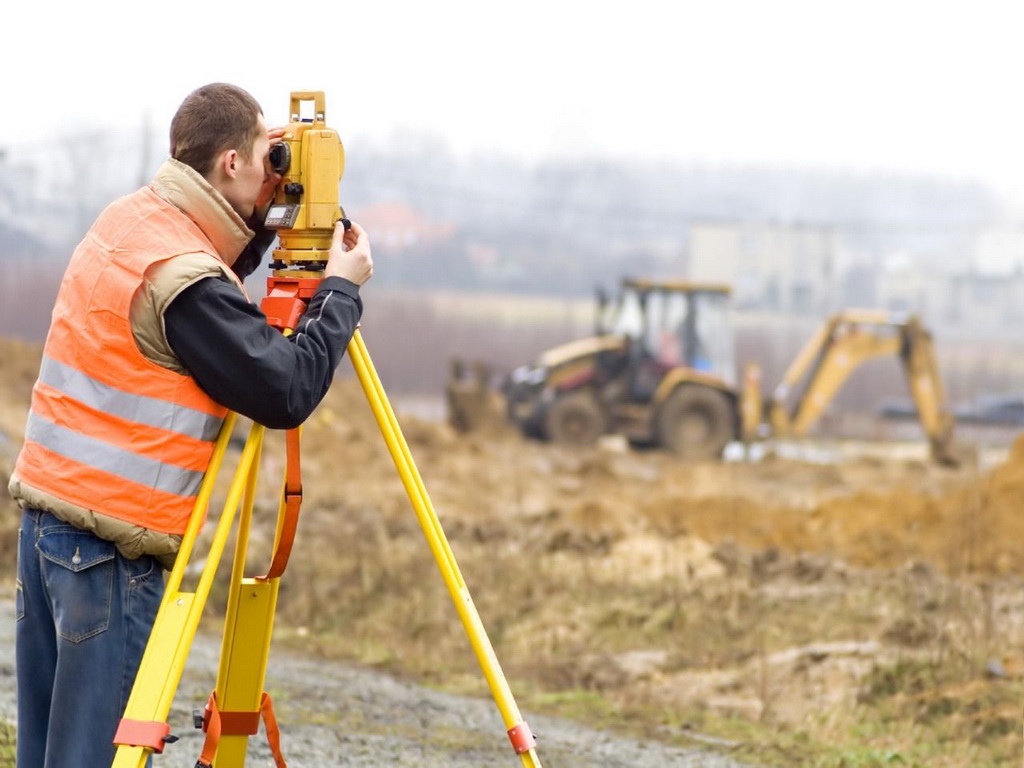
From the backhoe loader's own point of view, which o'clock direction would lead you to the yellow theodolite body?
The yellow theodolite body is roughly at 9 o'clock from the backhoe loader.

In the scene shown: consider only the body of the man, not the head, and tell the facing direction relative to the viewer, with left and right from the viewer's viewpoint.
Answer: facing away from the viewer and to the right of the viewer

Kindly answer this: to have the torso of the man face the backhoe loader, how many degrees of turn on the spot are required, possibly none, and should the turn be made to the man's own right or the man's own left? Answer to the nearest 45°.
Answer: approximately 45° to the man's own left

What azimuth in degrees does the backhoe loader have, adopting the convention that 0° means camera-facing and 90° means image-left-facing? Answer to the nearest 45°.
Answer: approximately 90°

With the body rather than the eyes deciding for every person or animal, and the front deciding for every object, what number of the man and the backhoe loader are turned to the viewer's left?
1
